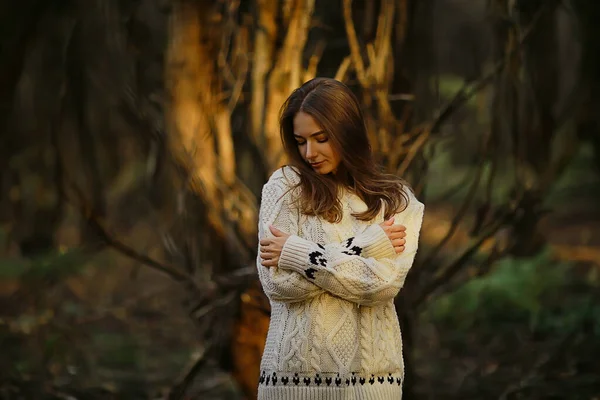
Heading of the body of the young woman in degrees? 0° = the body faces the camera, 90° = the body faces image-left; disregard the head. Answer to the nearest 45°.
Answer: approximately 0°

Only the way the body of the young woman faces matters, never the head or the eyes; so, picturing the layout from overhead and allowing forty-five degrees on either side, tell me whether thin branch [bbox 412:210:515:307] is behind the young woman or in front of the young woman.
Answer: behind
